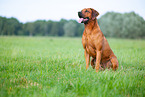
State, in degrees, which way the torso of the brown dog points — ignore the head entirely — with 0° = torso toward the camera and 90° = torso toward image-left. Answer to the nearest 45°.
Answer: approximately 45°
